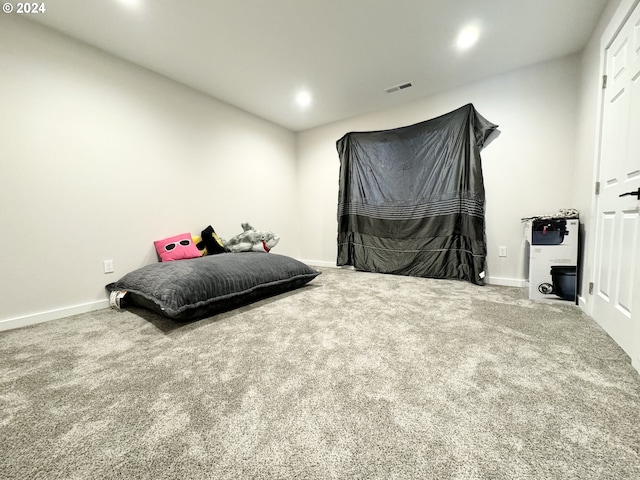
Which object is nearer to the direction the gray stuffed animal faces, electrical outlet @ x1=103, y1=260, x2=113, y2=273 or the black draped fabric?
the black draped fabric

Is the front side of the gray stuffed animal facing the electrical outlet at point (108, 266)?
no

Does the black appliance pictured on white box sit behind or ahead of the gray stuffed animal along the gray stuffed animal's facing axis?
ahead

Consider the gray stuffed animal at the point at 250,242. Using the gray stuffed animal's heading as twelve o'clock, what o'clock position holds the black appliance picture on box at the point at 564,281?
The black appliance picture on box is roughly at 1 o'clock from the gray stuffed animal.

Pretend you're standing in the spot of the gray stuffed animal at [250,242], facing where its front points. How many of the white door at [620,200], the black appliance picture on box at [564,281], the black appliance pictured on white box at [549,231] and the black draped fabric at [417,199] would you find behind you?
0

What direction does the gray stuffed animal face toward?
to the viewer's right
